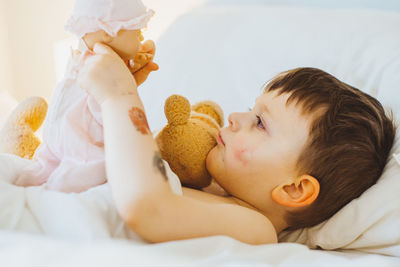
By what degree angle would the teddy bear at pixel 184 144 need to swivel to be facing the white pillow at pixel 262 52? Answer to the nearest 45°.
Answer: approximately 45° to its left

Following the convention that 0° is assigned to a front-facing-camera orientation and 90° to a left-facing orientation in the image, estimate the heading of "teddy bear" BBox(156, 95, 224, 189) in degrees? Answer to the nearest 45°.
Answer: approximately 225°
